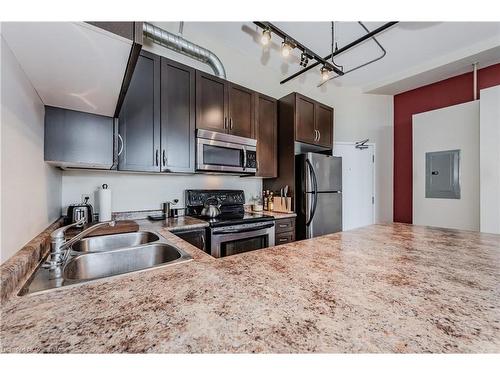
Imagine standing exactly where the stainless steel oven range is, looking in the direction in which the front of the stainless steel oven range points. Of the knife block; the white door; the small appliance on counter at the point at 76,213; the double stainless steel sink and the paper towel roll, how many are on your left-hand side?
2

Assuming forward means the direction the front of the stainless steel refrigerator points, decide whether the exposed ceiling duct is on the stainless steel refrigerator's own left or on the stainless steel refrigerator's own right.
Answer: on the stainless steel refrigerator's own right

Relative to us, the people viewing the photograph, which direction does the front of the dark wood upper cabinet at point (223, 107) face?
facing the viewer and to the right of the viewer

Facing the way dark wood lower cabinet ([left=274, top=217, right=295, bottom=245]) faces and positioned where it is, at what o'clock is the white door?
The white door is roughly at 9 o'clock from the dark wood lower cabinet.

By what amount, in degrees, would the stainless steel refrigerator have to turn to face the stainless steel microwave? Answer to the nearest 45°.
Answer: approximately 90° to its right

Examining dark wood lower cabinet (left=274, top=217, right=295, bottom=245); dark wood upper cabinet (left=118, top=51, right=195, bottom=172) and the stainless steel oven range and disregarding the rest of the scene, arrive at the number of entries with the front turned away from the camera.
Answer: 0

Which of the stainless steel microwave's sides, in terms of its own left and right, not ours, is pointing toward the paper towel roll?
right

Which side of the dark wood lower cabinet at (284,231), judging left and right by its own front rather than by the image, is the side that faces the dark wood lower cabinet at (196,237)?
right
